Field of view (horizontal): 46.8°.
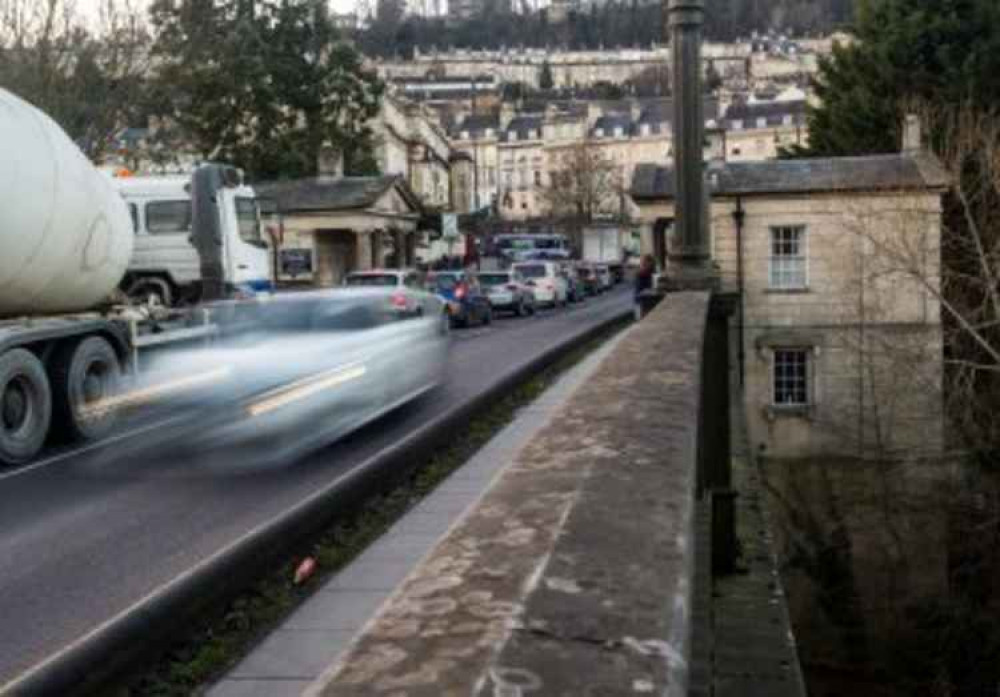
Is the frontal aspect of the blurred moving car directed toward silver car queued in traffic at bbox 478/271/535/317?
no

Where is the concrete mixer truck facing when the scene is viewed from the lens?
facing away from the viewer and to the right of the viewer

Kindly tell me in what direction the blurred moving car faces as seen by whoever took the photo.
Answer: facing the viewer and to the left of the viewer

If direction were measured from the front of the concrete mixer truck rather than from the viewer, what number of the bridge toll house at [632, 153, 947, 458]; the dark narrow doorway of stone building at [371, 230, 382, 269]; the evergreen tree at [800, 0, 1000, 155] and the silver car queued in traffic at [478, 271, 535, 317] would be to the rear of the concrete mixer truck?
0

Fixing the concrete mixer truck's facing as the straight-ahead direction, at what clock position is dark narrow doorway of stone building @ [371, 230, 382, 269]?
The dark narrow doorway of stone building is roughly at 11 o'clock from the concrete mixer truck.

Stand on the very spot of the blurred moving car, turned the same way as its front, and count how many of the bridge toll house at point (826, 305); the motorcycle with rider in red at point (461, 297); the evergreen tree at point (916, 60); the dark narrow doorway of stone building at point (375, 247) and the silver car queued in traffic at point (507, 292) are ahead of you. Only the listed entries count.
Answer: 0

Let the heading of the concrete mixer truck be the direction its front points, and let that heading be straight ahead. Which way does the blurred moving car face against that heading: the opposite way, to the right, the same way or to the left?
the opposite way

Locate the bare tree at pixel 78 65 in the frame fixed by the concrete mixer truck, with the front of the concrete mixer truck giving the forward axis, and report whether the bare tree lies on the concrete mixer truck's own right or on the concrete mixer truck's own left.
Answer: on the concrete mixer truck's own left

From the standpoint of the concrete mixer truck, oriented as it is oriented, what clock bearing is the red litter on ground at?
The red litter on ground is roughly at 4 o'clock from the concrete mixer truck.

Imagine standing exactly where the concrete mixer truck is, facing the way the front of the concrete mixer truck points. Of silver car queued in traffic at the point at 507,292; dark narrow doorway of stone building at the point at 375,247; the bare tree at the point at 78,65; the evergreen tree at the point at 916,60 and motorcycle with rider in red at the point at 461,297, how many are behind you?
0

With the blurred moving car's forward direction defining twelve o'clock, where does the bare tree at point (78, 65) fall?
The bare tree is roughly at 4 o'clock from the blurred moving car.

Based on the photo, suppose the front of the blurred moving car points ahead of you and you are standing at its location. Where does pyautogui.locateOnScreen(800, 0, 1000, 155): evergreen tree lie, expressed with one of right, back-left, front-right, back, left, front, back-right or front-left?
back

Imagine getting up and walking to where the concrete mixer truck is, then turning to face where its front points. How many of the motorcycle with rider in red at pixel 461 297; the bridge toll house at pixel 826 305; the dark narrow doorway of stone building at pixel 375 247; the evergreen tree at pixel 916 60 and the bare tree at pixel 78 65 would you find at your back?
0

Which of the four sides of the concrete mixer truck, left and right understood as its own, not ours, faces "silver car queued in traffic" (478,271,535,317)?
front

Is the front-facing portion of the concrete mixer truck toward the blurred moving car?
no
